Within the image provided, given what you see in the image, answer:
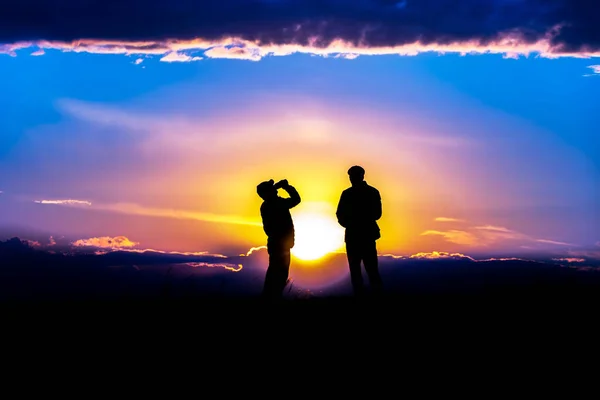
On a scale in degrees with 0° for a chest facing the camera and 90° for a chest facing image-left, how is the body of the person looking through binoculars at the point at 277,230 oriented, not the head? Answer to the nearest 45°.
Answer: approximately 270°

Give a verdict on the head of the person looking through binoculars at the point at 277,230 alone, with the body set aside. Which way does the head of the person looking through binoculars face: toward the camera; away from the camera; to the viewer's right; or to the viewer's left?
to the viewer's right

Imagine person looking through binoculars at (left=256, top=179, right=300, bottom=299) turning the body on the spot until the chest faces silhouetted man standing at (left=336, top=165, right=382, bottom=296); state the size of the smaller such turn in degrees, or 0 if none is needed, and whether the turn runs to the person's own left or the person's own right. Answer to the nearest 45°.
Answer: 0° — they already face them
